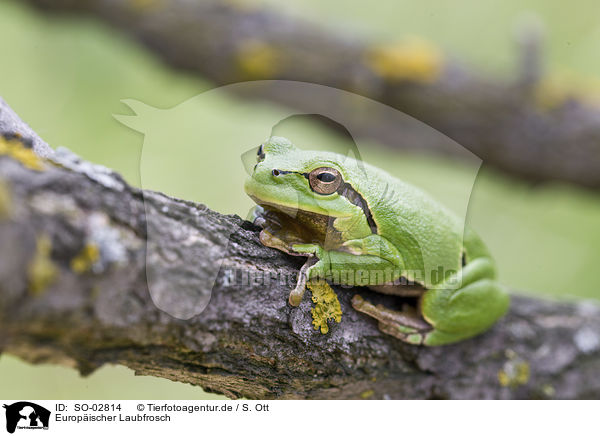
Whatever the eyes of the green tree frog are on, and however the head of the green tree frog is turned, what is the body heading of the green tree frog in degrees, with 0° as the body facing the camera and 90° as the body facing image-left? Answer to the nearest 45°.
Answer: approximately 45°
